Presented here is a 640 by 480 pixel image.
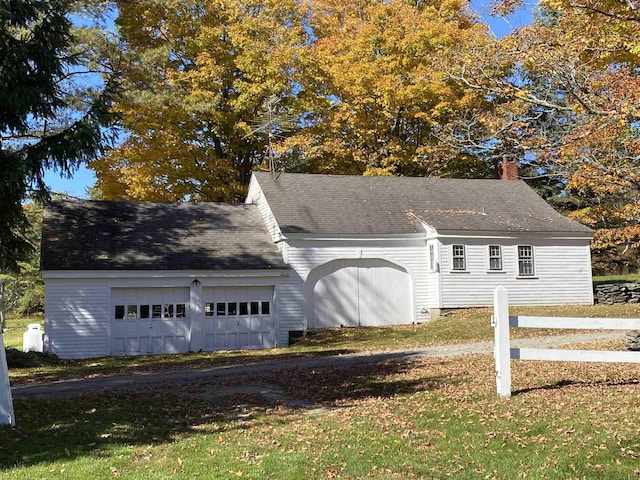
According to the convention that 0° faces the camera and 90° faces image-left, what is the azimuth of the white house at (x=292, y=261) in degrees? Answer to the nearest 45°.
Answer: approximately 0°

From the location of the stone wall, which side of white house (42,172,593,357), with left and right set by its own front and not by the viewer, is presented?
left

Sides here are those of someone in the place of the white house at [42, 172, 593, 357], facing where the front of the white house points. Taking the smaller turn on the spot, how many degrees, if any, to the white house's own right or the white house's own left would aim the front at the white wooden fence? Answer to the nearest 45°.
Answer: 0° — it already faces it

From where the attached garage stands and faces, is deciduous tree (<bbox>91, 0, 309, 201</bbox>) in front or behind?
behind
